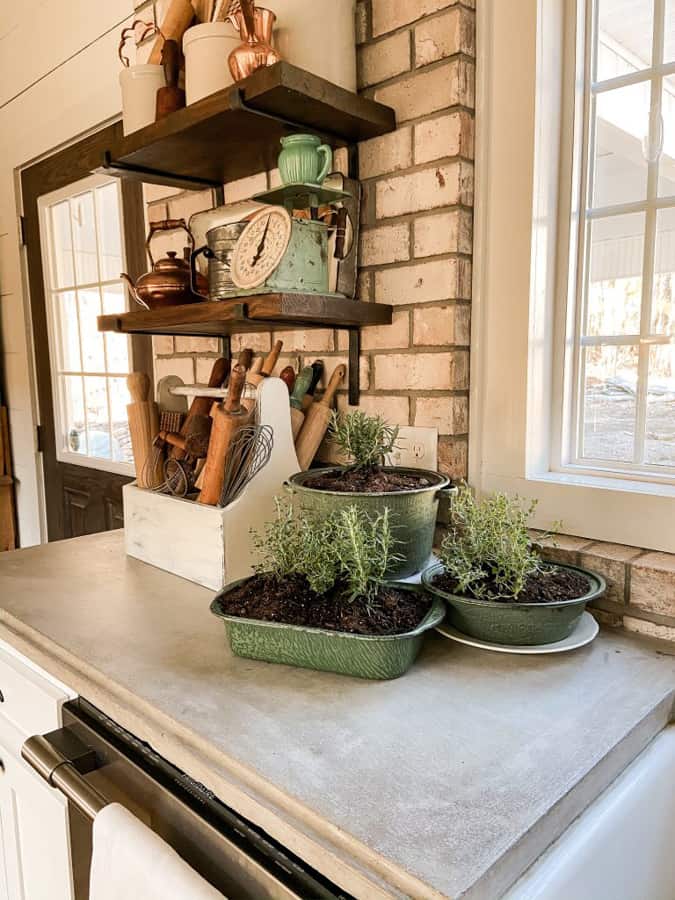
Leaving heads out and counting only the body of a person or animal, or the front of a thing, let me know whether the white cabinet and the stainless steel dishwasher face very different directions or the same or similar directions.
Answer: same or similar directions

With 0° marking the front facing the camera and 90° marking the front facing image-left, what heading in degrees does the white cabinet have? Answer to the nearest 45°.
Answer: approximately 45°

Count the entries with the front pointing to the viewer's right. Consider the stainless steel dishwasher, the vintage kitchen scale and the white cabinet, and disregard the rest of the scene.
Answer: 0

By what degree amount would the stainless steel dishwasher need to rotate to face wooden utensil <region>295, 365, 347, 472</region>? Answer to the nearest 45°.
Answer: approximately 180°

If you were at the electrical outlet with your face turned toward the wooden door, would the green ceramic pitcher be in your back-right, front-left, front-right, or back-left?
front-left

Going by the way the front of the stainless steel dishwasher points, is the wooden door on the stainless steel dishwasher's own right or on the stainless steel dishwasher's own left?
on the stainless steel dishwasher's own right

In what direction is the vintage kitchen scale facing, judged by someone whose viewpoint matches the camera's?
facing the viewer and to the left of the viewer
